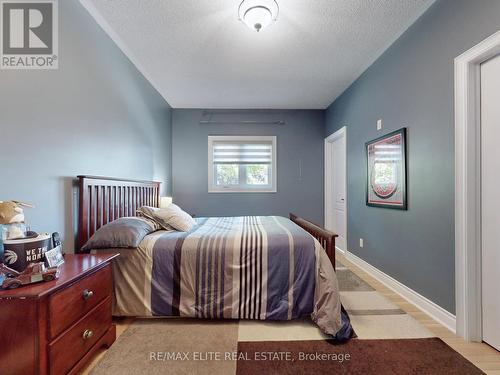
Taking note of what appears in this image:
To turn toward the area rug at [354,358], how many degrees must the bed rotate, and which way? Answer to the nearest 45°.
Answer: approximately 45° to its right

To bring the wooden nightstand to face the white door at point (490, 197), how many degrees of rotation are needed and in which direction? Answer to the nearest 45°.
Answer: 0° — it already faces it

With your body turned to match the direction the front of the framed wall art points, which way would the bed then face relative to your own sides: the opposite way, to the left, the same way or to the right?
the opposite way

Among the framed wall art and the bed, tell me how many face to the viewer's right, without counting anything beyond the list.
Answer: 1

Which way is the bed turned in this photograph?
to the viewer's right

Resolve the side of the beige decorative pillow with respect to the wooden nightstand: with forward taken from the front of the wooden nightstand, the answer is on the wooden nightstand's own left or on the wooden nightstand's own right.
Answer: on the wooden nightstand's own left

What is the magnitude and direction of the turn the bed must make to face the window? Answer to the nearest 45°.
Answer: approximately 90° to its left

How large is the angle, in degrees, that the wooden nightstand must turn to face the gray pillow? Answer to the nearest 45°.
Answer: approximately 90° to its left

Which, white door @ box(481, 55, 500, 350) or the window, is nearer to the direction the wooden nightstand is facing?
the white door

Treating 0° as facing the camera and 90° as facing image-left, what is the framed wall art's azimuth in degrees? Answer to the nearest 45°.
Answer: approximately 45°

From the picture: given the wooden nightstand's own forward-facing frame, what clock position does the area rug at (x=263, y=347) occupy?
The area rug is roughly at 11 o'clock from the wooden nightstand.

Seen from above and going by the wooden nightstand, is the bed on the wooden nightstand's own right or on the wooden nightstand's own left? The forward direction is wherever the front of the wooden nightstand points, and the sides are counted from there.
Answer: on the wooden nightstand's own left

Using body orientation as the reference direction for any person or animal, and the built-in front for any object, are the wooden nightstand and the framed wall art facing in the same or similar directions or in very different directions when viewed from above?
very different directions

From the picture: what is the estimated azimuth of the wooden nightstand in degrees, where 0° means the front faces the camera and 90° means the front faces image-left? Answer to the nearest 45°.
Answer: approximately 315°

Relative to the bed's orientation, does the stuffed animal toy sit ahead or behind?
behind
